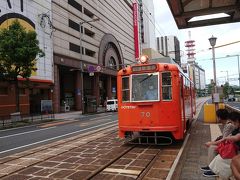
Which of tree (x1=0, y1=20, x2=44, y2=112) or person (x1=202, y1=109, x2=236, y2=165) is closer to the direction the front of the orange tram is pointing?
the person

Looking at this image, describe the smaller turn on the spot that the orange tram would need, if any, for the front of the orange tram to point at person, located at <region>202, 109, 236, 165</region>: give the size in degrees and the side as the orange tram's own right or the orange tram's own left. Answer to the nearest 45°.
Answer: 0° — it already faces them

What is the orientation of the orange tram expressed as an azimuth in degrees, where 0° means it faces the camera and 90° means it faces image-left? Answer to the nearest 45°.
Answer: approximately 0°

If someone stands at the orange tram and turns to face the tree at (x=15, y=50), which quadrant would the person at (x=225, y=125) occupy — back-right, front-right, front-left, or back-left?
back-left

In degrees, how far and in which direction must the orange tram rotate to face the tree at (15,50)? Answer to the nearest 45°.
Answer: approximately 135° to its right
